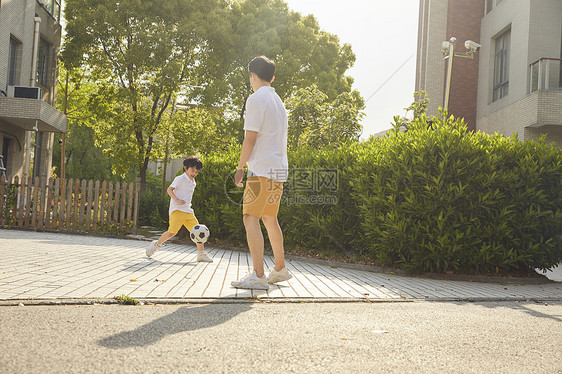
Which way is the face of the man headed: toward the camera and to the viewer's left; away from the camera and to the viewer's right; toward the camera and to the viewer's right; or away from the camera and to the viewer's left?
away from the camera and to the viewer's left

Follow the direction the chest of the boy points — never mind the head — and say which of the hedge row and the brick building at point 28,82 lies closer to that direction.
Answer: the hedge row

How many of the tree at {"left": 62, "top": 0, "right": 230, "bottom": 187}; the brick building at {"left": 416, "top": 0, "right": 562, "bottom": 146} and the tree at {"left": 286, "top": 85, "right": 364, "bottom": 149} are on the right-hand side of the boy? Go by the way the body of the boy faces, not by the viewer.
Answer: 0

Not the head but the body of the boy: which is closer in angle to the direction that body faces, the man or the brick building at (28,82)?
the man

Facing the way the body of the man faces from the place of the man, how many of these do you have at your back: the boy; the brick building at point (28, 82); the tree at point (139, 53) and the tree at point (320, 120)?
0

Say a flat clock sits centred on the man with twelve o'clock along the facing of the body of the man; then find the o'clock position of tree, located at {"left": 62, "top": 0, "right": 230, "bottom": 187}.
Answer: The tree is roughly at 1 o'clock from the man.

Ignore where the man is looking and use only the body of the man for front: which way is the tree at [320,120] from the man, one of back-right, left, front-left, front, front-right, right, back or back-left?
front-right

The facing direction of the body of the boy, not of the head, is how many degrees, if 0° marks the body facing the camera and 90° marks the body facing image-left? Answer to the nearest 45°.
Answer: approximately 315°

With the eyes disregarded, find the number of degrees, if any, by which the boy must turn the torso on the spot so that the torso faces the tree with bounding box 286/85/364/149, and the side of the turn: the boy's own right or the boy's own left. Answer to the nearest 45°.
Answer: approximately 90° to the boy's own left

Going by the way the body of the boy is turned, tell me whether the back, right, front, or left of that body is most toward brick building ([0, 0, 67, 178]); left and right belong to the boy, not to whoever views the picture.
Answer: back

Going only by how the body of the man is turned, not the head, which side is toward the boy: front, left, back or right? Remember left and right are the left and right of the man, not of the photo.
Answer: front

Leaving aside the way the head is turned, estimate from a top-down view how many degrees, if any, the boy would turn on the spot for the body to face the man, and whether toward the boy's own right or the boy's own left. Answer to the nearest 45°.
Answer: approximately 45° to the boy's own right

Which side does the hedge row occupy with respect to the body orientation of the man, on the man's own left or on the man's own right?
on the man's own right

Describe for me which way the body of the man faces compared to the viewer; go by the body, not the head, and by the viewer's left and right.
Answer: facing away from the viewer and to the left of the viewer

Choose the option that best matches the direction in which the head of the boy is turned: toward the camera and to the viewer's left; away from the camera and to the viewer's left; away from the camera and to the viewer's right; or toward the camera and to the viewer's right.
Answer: toward the camera and to the viewer's right

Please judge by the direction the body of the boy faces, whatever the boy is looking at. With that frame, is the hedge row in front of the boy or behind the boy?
in front

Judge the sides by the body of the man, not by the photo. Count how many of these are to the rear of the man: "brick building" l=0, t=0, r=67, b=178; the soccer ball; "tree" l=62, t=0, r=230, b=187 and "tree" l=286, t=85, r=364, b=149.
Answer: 0

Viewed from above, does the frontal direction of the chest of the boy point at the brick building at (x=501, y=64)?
no

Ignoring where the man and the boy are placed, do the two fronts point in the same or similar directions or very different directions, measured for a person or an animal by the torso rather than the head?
very different directions
